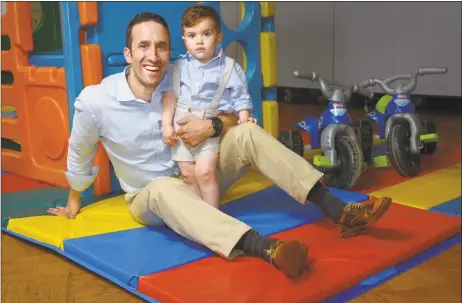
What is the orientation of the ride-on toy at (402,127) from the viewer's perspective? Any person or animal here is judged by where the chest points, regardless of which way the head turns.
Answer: toward the camera

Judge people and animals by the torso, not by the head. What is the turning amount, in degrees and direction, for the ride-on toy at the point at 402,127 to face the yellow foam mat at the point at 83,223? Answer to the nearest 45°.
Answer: approximately 45° to its right

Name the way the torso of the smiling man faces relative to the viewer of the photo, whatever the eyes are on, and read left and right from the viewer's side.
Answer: facing the viewer and to the right of the viewer

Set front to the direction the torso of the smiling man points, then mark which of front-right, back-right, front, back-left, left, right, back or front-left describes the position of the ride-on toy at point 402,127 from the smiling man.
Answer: left

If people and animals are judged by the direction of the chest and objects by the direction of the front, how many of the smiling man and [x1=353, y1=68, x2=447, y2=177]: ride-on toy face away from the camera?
0
